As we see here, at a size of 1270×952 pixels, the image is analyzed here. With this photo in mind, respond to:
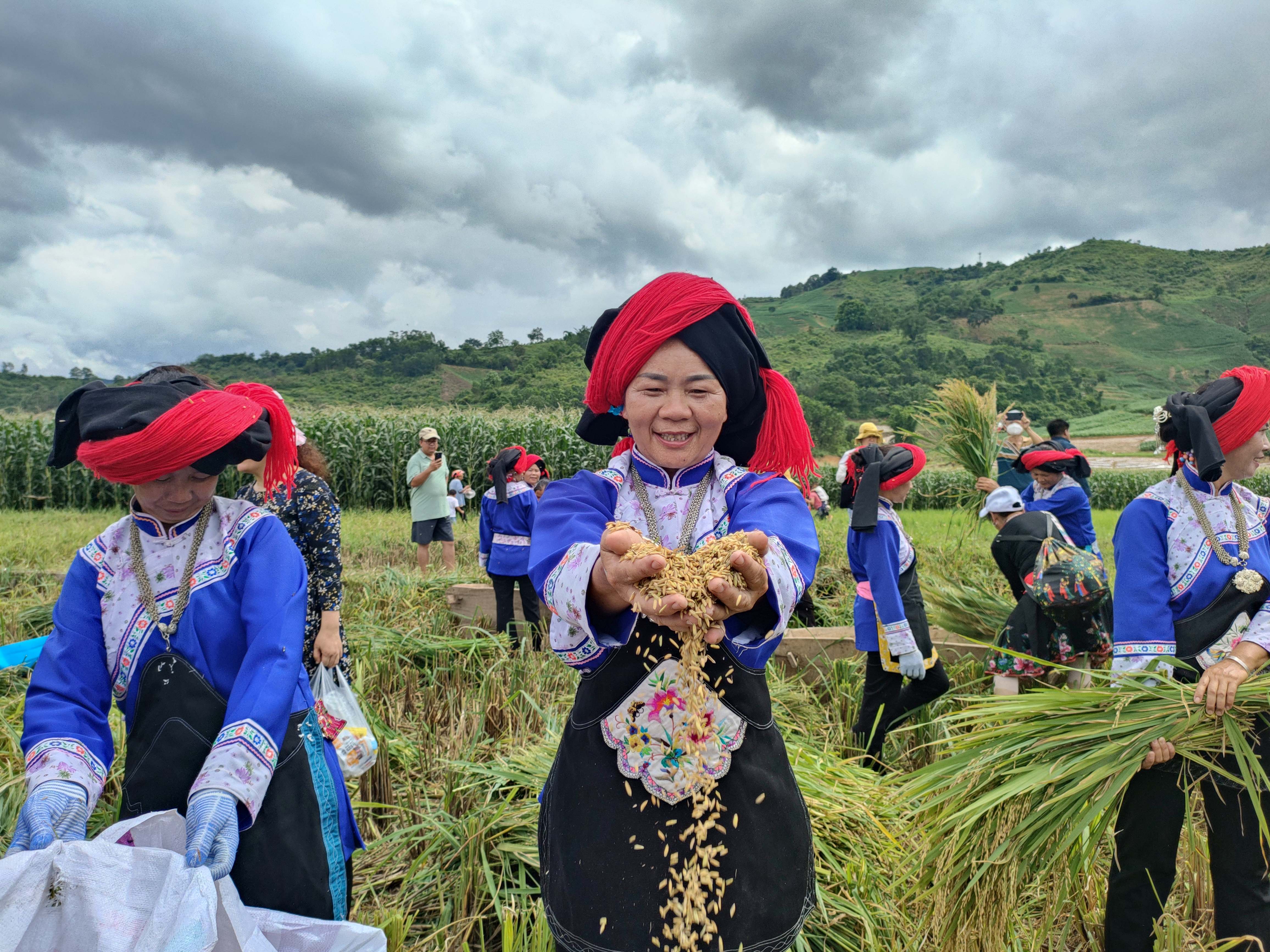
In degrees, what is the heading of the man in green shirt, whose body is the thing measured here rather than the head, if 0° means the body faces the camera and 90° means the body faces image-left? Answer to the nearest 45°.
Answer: approximately 315°

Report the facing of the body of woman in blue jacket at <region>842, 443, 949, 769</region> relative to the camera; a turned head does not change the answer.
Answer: to the viewer's right

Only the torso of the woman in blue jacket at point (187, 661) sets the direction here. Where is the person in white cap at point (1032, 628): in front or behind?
behind

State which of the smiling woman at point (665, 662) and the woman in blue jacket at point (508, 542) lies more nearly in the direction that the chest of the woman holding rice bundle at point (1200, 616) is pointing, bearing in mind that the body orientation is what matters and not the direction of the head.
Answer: the smiling woman

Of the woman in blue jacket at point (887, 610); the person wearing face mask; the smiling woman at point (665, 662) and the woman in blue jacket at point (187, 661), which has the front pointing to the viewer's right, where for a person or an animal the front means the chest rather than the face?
the woman in blue jacket at point (887, 610)
